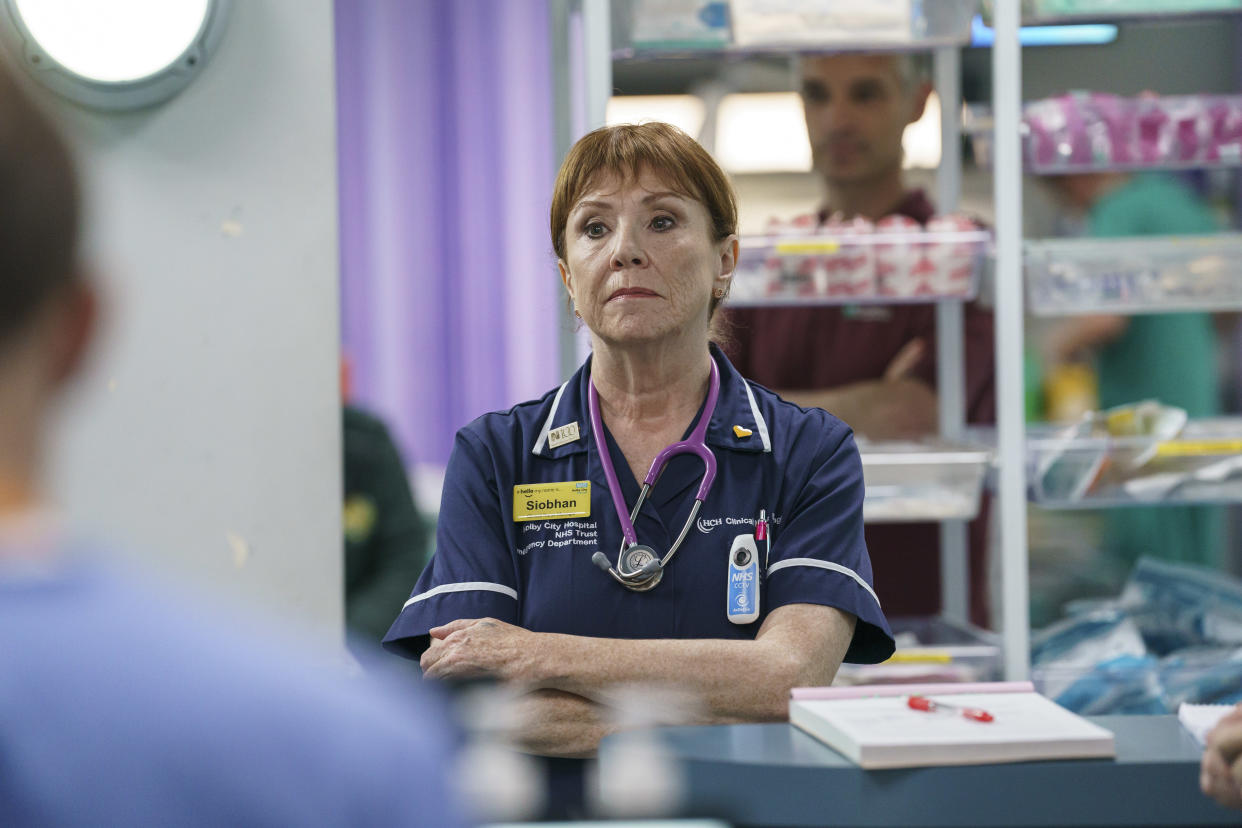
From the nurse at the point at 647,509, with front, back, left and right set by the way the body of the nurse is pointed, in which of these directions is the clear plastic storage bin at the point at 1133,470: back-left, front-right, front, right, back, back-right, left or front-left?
back-left

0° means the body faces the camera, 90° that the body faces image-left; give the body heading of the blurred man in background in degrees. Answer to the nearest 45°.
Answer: approximately 45°

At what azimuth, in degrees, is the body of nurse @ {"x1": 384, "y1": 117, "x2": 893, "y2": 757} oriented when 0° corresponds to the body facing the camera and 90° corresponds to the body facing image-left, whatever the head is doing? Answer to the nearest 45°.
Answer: approximately 0°

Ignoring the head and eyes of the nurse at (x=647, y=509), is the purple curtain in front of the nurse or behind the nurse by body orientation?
behind
